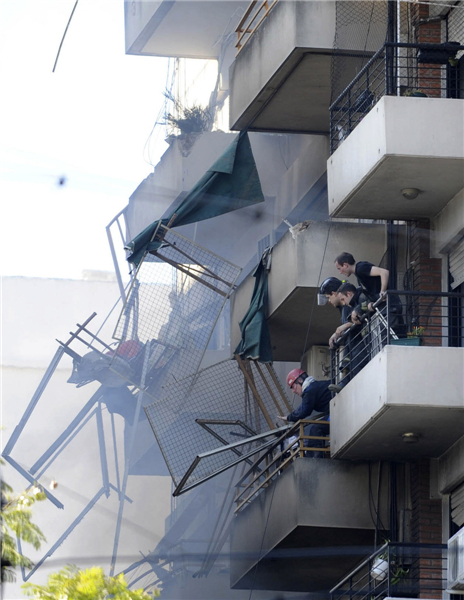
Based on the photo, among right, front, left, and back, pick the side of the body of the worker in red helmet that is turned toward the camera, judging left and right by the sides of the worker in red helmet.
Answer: left

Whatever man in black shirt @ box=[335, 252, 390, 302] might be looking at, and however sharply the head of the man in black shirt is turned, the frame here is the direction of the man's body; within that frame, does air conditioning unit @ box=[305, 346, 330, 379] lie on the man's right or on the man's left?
on the man's right

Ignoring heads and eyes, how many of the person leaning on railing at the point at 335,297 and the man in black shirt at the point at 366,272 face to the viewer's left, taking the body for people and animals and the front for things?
2

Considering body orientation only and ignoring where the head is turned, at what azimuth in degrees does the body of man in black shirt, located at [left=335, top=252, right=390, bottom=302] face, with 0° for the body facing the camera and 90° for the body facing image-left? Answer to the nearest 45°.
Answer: approximately 90°

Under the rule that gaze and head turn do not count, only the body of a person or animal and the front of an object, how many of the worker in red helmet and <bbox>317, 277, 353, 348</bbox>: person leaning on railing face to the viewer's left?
2

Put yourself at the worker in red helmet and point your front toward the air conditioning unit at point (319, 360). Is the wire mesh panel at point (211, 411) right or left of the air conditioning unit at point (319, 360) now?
left

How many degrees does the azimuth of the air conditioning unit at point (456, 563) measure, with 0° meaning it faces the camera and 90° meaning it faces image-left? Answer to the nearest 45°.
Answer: approximately 45°

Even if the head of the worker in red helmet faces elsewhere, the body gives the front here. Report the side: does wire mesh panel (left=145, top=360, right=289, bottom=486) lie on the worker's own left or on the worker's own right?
on the worker's own right

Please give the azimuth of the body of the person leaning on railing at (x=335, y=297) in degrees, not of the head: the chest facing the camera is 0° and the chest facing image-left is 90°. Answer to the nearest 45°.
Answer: approximately 90°
